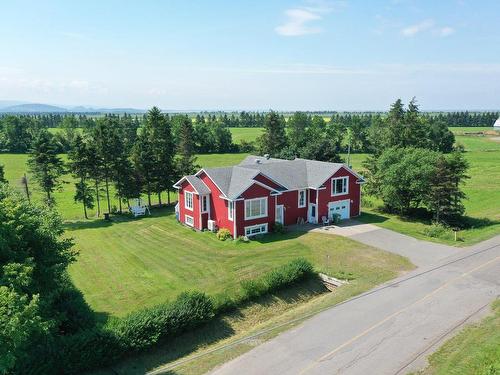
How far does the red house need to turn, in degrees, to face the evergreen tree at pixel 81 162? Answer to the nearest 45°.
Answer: approximately 135° to its right

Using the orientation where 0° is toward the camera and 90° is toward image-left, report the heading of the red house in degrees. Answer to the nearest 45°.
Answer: approximately 315°

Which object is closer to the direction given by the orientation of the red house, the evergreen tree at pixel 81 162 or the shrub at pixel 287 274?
the shrub

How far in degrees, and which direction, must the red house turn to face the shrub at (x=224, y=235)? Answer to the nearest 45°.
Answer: approximately 90° to its right

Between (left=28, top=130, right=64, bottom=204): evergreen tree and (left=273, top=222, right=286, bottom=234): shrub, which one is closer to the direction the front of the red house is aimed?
the shrub

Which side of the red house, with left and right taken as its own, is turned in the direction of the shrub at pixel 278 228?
front

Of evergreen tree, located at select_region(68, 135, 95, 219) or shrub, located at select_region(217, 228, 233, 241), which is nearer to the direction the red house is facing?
the shrub

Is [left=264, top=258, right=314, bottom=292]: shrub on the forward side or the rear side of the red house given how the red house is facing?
on the forward side

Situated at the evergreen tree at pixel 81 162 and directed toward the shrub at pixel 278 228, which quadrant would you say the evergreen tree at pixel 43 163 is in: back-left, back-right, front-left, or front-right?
back-right
